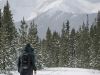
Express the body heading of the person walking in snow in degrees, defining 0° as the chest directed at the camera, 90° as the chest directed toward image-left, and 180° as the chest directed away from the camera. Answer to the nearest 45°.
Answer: approximately 180°
